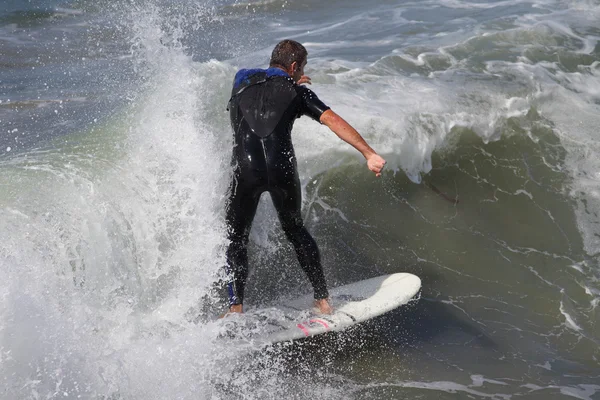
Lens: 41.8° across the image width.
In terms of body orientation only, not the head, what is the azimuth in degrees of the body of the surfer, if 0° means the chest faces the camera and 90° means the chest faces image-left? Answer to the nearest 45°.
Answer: approximately 180°

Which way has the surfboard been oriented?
to the viewer's right

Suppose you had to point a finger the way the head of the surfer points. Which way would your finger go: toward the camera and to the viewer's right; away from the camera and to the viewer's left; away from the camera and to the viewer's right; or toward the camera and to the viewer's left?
away from the camera and to the viewer's right
